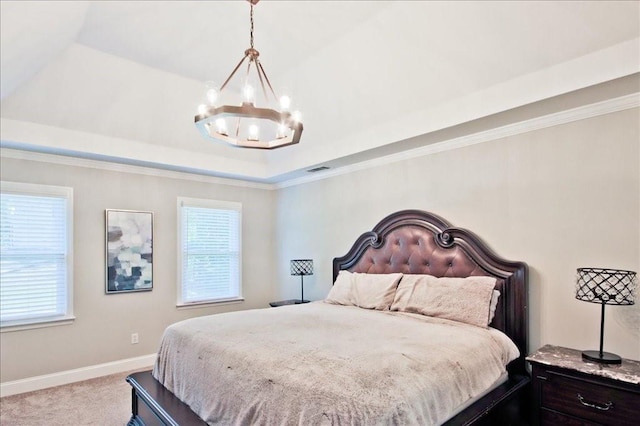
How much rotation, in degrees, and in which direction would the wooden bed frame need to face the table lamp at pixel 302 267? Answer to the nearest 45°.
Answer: approximately 90° to its right

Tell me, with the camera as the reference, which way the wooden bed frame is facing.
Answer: facing the viewer and to the left of the viewer

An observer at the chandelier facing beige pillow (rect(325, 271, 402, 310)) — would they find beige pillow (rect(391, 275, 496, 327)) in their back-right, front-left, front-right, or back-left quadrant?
front-right

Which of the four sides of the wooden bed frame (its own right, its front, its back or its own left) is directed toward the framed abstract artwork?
right

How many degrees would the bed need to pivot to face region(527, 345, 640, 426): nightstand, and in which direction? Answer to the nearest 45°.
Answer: approximately 135° to its left

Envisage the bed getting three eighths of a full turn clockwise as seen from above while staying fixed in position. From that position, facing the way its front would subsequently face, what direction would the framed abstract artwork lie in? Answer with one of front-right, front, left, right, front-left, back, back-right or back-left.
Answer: front-left

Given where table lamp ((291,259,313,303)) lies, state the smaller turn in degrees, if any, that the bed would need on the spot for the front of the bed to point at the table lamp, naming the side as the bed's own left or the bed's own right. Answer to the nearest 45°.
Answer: approximately 135° to the bed's own right
